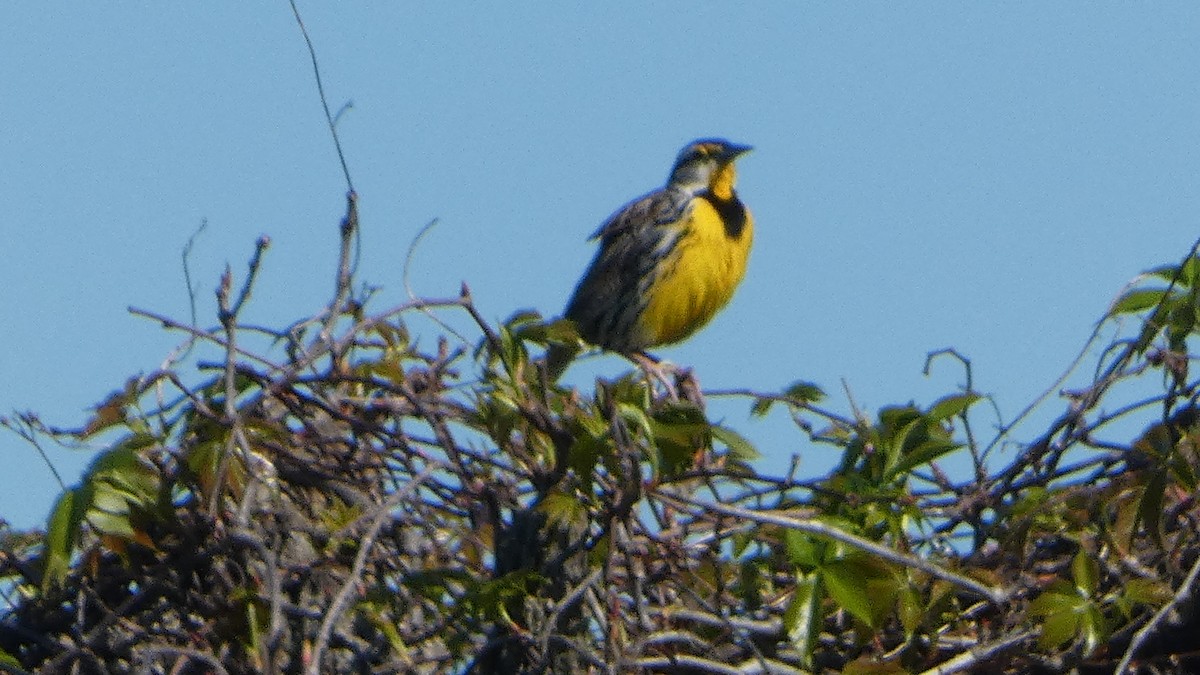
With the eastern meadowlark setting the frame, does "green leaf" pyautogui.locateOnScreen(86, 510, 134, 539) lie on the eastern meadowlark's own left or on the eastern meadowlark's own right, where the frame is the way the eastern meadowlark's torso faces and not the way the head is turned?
on the eastern meadowlark's own right

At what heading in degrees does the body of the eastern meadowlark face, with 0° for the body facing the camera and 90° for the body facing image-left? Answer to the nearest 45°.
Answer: approximately 315°

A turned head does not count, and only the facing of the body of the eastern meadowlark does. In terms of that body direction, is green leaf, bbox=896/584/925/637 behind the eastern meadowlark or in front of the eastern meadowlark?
in front

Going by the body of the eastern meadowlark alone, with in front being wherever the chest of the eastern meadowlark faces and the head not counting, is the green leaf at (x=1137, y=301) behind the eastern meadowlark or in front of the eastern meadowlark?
in front
